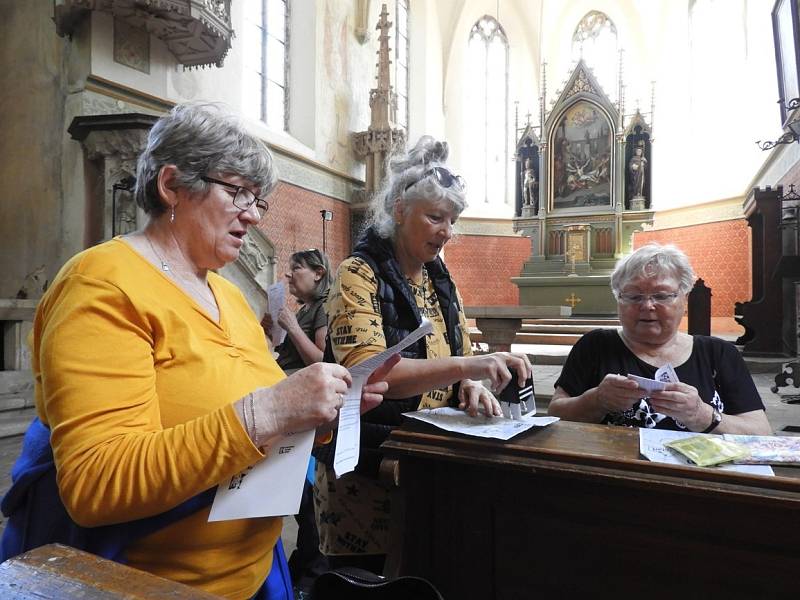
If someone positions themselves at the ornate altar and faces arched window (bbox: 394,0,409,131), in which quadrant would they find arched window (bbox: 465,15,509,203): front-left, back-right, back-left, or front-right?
front-right

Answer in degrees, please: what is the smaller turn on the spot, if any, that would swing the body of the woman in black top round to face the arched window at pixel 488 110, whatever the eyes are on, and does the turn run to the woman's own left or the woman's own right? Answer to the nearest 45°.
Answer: approximately 180°

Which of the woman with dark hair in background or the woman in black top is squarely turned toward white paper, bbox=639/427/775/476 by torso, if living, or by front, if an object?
the woman in black top

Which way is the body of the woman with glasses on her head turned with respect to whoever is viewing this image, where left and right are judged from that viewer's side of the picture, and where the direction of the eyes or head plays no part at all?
facing the viewer and to the right of the viewer

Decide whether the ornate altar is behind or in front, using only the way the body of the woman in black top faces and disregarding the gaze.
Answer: behind

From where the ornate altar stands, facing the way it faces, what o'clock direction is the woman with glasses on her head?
The woman with glasses on her head is roughly at 12 o'clock from the ornate altar.

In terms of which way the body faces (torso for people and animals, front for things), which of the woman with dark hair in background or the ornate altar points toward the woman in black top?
the ornate altar

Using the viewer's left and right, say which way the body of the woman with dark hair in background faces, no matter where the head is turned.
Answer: facing to the left of the viewer

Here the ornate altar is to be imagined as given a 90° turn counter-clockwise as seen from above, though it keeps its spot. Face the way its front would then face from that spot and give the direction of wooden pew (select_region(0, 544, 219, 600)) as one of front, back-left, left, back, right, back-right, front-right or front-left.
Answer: right

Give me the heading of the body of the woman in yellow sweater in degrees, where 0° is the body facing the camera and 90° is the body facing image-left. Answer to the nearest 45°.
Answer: approximately 315°

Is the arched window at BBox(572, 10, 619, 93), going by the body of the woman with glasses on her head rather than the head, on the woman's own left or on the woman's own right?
on the woman's own left

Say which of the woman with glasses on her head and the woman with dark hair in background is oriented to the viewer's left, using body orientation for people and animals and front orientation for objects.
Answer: the woman with dark hair in background

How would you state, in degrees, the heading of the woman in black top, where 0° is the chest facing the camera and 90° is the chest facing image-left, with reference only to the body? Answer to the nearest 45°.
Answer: approximately 0°

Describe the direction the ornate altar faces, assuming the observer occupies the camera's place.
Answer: facing the viewer

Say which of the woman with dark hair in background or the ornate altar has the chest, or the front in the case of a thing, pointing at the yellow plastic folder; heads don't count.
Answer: the ornate altar
